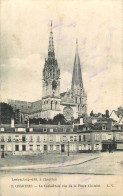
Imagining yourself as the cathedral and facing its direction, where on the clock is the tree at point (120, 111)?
The tree is roughly at 11 o'clock from the cathedral.

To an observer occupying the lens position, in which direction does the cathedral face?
facing the viewer and to the right of the viewer
